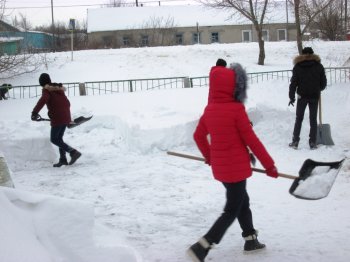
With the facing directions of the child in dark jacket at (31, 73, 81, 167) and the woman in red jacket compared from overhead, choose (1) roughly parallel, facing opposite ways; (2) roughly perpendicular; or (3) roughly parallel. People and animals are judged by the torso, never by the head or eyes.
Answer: roughly perpendicular

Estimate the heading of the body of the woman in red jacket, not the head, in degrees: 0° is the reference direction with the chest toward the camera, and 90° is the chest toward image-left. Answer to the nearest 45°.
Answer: approximately 225°

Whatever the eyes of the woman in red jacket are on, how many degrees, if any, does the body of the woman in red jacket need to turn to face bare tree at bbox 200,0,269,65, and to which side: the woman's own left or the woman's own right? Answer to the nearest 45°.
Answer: approximately 45° to the woman's own left
